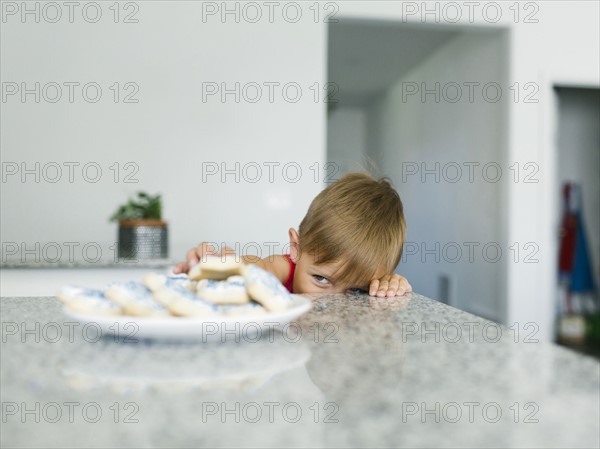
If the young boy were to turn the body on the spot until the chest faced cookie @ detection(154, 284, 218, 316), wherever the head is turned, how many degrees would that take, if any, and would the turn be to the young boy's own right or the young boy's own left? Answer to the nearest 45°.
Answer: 0° — they already face it

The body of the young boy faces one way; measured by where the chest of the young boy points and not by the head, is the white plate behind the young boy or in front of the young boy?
in front

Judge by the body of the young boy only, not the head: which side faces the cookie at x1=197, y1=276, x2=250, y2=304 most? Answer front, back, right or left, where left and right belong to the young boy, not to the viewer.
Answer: front

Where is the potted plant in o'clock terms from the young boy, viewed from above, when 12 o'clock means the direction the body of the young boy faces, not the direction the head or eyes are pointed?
The potted plant is roughly at 5 o'clock from the young boy.

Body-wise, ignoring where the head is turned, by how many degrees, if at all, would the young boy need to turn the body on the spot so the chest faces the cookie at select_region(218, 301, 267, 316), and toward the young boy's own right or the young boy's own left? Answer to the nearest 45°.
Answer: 0° — they already face it

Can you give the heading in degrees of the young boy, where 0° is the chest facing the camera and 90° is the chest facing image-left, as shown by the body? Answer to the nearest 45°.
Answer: approximately 0°

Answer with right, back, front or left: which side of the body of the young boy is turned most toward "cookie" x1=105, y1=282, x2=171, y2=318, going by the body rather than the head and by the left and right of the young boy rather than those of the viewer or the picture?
front

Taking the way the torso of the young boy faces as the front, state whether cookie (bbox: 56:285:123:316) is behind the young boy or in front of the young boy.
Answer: in front
